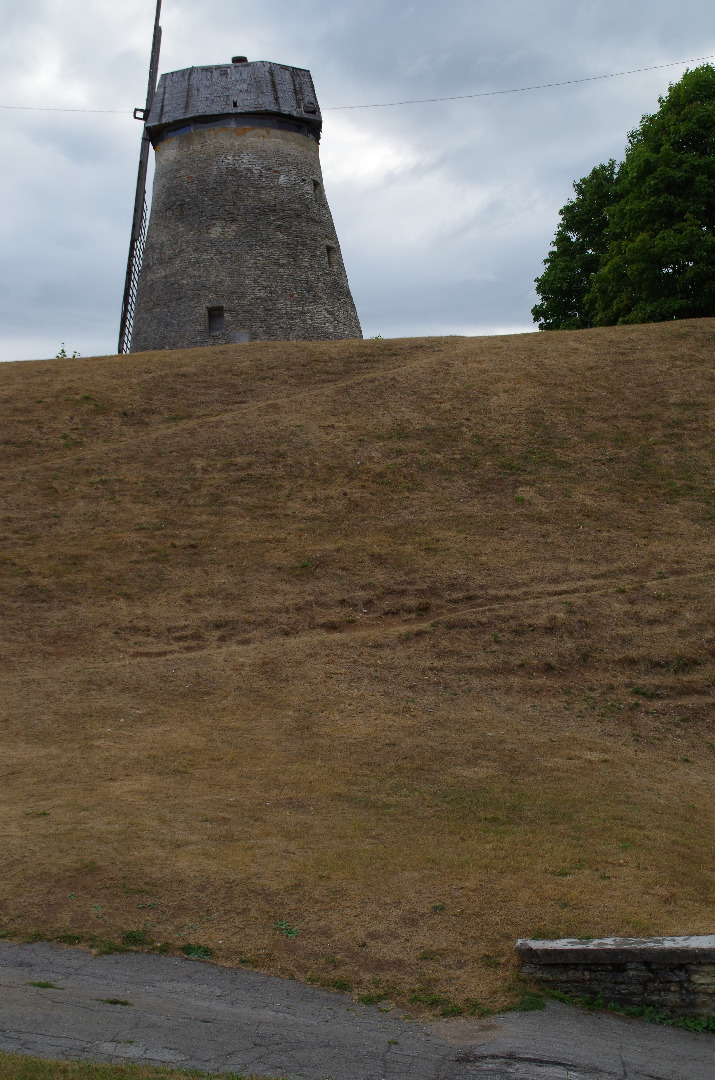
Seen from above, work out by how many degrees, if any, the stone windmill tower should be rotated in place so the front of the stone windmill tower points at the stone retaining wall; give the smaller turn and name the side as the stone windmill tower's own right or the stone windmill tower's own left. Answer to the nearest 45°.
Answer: approximately 90° to the stone windmill tower's own left
